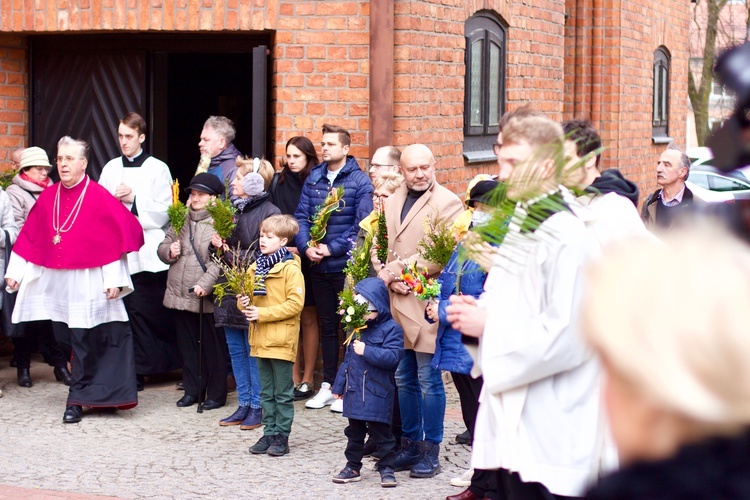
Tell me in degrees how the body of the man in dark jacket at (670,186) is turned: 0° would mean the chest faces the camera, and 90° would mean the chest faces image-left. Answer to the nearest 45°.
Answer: approximately 45°

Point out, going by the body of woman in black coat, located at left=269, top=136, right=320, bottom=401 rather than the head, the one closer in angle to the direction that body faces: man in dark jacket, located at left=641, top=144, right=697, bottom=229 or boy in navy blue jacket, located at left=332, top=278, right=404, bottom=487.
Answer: the boy in navy blue jacket

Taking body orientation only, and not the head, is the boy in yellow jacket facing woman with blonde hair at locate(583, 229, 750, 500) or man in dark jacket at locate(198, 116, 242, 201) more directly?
the woman with blonde hair

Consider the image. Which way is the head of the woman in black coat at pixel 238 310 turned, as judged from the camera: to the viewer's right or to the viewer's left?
to the viewer's left

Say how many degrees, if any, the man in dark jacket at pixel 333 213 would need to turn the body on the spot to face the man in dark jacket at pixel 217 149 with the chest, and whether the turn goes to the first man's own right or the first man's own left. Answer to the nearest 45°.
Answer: approximately 90° to the first man's own right

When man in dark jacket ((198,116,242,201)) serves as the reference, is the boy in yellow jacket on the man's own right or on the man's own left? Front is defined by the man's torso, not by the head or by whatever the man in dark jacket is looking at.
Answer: on the man's own left

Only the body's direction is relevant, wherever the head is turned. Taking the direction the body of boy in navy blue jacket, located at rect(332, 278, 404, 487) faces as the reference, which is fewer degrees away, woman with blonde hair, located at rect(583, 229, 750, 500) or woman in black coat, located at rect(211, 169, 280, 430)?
the woman with blonde hair

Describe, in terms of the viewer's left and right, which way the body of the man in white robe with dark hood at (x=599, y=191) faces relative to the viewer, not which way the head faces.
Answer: facing to the left of the viewer

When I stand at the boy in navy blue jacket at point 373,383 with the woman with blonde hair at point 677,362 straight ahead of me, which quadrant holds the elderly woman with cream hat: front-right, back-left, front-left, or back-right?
back-right
